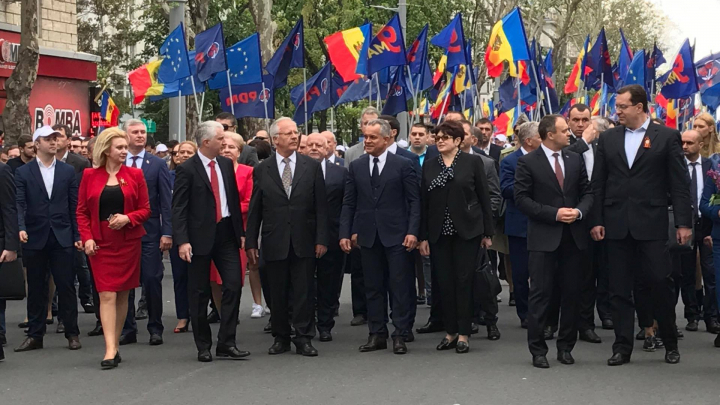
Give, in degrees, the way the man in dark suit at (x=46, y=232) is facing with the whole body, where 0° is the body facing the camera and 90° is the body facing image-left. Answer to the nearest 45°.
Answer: approximately 0°

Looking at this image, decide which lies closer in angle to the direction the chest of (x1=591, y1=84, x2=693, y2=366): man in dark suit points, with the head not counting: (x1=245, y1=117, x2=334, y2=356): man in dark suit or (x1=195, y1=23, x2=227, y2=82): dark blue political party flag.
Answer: the man in dark suit

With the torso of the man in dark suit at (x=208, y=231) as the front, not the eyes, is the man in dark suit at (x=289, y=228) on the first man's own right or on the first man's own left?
on the first man's own left

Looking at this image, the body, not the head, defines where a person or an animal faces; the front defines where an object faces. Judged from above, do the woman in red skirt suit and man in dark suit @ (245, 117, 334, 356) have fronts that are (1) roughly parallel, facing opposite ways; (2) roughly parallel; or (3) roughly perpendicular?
roughly parallel

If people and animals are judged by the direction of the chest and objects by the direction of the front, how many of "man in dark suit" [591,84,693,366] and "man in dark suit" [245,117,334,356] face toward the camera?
2

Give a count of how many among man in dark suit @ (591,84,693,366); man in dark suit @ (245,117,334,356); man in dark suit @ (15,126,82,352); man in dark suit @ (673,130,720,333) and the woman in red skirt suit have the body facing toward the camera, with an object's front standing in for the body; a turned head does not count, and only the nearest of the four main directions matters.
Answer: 5

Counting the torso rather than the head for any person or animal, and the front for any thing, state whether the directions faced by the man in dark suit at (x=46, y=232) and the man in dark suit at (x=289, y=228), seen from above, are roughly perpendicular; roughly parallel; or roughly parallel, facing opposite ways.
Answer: roughly parallel

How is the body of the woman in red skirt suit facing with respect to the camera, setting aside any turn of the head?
toward the camera

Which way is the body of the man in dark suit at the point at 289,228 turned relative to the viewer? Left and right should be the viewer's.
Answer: facing the viewer

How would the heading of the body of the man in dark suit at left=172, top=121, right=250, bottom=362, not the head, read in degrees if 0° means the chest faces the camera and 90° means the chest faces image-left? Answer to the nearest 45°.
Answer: approximately 315°

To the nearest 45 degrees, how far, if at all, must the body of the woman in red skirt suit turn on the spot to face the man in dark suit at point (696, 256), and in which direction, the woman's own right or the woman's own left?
approximately 90° to the woman's own left
